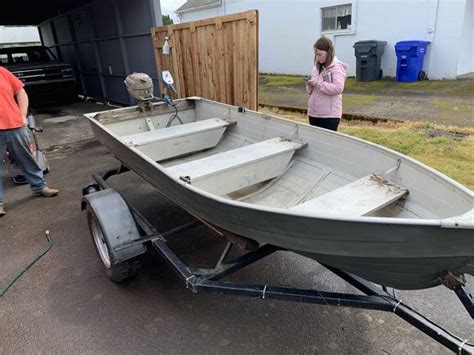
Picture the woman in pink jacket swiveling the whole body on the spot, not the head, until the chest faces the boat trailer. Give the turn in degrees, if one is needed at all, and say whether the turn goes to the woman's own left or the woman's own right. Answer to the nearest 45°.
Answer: approximately 45° to the woman's own left

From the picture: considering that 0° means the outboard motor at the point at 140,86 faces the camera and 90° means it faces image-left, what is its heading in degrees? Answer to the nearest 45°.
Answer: approximately 315°

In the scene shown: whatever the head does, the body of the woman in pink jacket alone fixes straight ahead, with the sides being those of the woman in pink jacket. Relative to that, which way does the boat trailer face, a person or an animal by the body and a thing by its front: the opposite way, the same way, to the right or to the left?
to the left

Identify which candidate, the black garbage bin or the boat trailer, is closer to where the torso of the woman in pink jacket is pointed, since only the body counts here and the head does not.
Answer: the boat trailer

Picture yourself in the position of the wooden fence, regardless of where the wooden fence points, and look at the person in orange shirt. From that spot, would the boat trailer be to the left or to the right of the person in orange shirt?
left

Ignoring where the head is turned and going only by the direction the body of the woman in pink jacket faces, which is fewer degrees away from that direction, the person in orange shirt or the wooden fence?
the person in orange shirt

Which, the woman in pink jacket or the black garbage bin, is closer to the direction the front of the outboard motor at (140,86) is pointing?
the woman in pink jacket

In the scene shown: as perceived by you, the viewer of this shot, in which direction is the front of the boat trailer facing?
facing the viewer and to the right of the viewer

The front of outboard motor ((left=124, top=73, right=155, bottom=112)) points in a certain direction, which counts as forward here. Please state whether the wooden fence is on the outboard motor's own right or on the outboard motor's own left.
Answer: on the outboard motor's own left

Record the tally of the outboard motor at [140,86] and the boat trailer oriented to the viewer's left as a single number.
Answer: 0

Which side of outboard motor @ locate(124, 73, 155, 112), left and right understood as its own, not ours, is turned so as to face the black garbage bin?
left

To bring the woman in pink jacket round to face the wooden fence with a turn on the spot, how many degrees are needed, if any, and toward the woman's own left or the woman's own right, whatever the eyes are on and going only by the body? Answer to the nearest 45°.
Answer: approximately 90° to the woman's own right

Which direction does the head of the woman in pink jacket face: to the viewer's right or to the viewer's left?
to the viewer's left

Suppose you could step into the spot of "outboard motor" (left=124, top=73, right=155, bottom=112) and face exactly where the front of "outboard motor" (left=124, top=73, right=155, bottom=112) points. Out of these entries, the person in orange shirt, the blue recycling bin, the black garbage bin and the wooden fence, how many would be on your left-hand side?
3

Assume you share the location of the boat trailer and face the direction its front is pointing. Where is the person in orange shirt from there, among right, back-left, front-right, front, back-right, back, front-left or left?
back

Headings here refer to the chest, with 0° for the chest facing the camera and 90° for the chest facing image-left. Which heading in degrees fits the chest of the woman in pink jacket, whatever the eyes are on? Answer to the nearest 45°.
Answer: approximately 45°

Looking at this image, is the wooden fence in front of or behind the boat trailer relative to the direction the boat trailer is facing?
behind

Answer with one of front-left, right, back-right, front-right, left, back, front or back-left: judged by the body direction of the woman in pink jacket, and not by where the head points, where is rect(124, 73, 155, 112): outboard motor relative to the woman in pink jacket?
front-right

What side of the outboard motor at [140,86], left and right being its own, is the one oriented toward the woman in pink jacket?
front
